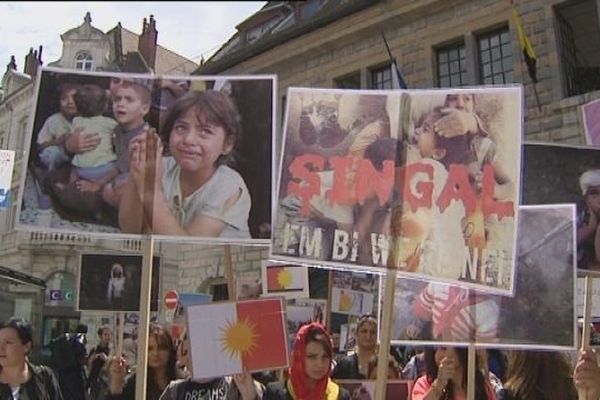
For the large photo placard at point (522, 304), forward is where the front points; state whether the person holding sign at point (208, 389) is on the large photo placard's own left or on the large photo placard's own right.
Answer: on the large photo placard's own right

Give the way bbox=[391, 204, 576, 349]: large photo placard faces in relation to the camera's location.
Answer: facing the viewer

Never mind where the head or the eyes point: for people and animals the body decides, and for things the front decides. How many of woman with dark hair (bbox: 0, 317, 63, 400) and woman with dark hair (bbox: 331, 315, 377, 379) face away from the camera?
0

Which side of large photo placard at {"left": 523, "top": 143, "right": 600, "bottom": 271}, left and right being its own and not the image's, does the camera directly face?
front

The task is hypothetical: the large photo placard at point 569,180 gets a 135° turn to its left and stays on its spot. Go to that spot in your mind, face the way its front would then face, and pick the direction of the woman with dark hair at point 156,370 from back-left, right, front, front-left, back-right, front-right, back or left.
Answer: back

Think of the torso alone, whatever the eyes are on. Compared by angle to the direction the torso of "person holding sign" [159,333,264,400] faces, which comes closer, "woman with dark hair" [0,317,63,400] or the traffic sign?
the woman with dark hair

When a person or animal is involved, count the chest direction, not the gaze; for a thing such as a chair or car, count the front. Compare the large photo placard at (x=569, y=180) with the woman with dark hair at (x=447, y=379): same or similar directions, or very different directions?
same or similar directions

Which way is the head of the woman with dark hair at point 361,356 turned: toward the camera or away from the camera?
toward the camera

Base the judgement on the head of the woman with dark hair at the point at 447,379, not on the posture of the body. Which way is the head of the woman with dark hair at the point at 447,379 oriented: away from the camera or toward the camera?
toward the camera

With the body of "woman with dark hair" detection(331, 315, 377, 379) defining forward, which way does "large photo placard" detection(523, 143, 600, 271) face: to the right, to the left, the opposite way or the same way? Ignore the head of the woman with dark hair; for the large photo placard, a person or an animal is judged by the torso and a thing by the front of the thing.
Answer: the same way

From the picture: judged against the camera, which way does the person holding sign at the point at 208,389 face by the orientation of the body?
toward the camera

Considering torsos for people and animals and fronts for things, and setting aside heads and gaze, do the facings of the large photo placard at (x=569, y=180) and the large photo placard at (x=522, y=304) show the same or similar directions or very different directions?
same or similar directions

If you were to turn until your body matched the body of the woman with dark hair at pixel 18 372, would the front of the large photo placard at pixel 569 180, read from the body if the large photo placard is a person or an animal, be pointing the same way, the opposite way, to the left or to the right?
the same way

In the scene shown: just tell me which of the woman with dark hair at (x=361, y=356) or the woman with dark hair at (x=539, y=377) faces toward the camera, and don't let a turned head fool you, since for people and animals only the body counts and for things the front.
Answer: the woman with dark hair at (x=361, y=356)
